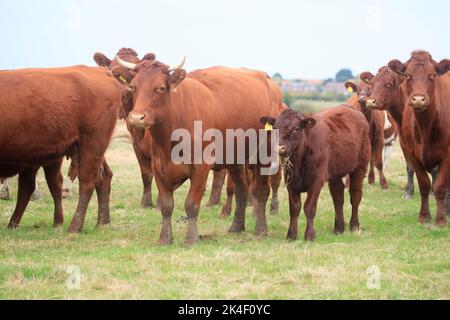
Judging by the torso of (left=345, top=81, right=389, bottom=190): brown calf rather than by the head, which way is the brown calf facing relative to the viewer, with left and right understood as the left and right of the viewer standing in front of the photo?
facing the viewer and to the left of the viewer

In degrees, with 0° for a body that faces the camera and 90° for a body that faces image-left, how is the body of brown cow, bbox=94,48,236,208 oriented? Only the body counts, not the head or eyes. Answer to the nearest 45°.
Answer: approximately 45°

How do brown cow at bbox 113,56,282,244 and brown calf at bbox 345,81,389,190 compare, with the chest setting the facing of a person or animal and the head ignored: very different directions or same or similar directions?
same or similar directions

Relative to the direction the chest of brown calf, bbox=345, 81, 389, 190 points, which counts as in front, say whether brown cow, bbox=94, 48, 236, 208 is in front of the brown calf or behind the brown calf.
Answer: in front

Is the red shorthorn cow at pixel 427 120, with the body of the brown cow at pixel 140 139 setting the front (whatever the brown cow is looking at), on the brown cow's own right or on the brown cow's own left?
on the brown cow's own left

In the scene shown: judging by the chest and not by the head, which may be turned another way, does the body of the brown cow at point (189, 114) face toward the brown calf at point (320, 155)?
no

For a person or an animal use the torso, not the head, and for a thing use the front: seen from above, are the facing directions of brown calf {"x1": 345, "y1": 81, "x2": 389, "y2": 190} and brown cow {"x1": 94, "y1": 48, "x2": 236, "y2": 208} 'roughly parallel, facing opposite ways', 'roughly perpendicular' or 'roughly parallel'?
roughly parallel

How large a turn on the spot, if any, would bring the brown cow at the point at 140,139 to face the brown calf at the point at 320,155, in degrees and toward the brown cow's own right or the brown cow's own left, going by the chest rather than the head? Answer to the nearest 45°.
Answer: approximately 90° to the brown cow's own left

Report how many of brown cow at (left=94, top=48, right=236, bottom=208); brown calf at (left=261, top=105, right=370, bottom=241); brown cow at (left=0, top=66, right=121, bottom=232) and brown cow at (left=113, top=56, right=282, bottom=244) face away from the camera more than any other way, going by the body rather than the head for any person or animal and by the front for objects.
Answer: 0

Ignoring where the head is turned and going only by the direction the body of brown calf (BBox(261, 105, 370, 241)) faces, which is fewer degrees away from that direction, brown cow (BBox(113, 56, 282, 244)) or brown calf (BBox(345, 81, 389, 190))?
the brown cow

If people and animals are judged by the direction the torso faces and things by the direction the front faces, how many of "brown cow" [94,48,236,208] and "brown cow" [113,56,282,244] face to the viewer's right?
0
